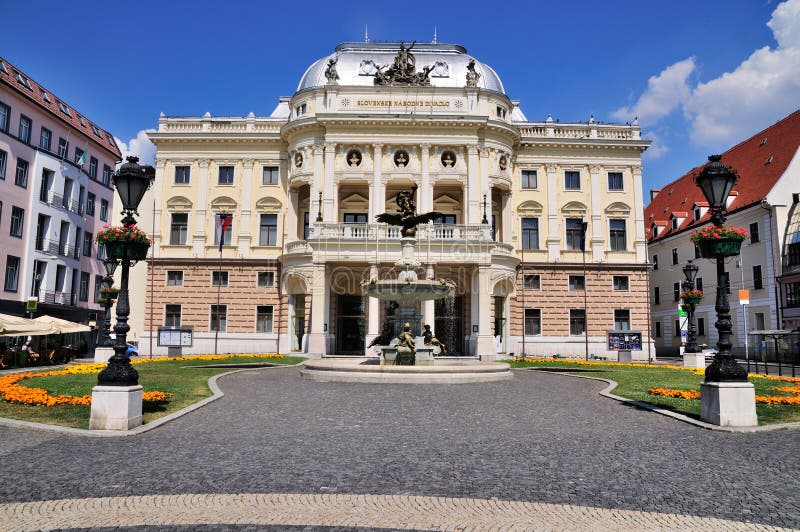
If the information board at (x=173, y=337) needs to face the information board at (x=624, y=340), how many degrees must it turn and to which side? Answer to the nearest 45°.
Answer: approximately 90° to its left

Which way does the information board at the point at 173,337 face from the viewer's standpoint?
toward the camera

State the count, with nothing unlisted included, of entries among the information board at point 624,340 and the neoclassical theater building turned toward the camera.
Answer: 2

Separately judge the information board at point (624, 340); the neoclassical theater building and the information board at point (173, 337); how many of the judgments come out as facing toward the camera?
3

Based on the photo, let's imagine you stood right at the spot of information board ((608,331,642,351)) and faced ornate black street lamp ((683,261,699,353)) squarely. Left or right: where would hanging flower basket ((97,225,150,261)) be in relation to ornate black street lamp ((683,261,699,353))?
right

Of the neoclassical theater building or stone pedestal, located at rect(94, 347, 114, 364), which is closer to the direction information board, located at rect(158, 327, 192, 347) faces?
the stone pedestal

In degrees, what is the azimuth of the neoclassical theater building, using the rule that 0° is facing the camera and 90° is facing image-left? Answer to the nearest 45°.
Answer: approximately 0°

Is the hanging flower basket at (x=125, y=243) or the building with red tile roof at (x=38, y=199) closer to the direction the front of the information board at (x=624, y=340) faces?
the hanging flower basket
